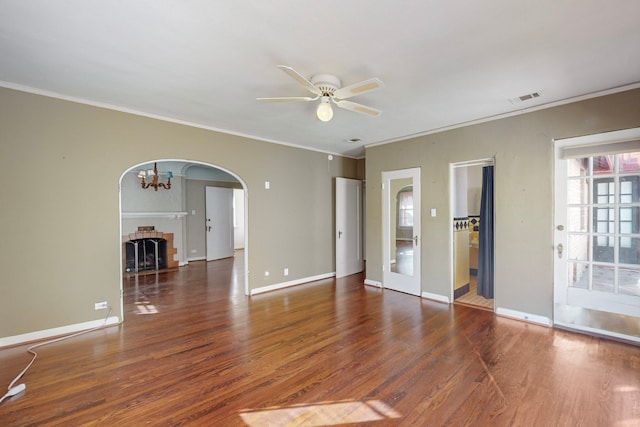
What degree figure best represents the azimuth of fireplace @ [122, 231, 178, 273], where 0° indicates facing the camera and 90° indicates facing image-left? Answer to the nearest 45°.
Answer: approximately 0°

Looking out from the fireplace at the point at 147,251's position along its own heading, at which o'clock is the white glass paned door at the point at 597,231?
The white glass paned door is roughly at 11 o'clock from the fireplace.

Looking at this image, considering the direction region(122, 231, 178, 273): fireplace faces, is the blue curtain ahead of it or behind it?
ahead

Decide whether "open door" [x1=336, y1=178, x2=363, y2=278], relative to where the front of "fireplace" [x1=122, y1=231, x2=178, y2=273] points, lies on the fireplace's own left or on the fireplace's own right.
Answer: on the fireplace's own left

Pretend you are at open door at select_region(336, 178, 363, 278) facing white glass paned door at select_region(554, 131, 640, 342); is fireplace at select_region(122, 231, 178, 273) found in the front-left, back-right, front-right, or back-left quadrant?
back-right

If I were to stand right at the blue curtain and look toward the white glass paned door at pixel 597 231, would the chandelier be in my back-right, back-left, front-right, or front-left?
back-right

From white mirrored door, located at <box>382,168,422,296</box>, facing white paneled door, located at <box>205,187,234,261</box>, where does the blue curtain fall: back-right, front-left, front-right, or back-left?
back-right

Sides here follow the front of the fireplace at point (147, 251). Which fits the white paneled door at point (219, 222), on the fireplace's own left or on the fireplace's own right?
on the fireplace's own left

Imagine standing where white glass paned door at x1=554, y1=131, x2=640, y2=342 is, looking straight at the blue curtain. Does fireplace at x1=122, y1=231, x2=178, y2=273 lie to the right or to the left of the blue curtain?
left

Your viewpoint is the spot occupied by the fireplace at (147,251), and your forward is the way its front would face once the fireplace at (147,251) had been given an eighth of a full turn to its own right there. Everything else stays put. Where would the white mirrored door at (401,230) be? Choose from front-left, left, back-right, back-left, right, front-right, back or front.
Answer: left
